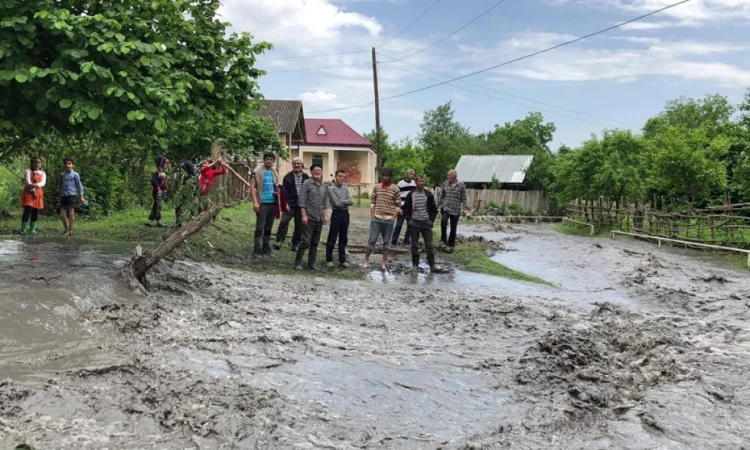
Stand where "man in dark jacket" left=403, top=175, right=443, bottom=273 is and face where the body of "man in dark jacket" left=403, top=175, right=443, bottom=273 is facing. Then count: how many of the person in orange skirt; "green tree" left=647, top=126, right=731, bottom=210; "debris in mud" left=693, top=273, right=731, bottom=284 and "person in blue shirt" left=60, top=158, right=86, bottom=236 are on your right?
2

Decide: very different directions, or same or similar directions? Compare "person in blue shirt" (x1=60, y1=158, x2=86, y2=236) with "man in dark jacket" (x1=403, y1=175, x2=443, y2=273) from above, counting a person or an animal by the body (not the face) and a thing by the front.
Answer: same or similar directions

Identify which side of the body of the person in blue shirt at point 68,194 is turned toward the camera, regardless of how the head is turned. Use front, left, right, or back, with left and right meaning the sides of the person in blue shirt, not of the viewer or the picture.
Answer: front

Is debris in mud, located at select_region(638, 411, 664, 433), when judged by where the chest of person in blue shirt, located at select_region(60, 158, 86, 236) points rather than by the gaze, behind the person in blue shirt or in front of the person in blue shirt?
in front

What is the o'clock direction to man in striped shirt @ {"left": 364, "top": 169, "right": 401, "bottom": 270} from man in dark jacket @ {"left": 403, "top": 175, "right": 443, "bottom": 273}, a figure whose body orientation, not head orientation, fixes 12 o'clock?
The man in striped shirt is roughly at 2 o'clock from the man in dark jacket.

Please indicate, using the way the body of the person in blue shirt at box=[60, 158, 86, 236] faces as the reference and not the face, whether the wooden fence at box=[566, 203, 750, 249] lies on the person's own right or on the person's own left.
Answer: on the person's own left

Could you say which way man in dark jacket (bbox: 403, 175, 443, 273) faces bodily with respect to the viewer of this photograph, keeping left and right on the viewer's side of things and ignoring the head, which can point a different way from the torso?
facing the viewer

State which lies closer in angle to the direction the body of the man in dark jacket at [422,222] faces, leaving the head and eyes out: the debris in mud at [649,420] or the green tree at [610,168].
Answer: the debris in mud

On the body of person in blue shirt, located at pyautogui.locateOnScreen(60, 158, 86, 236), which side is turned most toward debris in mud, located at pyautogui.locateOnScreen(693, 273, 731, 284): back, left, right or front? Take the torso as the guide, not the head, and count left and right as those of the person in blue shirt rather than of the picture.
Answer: left

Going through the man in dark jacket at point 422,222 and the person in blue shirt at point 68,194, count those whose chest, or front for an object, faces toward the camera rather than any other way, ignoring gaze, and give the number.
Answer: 2

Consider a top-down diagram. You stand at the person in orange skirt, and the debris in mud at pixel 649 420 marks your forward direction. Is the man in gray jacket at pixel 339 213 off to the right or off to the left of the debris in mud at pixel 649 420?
left

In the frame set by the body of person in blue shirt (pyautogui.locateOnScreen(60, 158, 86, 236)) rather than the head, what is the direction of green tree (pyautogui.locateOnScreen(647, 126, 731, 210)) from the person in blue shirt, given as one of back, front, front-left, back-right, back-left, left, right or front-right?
left

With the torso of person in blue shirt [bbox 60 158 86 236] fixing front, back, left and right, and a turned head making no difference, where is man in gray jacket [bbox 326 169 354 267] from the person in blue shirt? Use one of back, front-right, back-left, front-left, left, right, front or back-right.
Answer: front-left

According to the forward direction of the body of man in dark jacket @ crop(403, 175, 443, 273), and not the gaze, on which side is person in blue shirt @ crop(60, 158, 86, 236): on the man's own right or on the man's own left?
on the man's own right

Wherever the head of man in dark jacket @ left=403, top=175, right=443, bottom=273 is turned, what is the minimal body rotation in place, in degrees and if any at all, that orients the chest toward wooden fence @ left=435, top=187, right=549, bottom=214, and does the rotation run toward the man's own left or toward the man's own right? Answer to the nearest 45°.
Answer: approximately 180°
